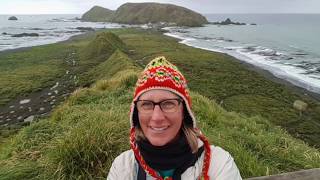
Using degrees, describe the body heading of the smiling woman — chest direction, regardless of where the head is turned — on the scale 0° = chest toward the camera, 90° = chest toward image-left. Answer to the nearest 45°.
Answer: approximately 0°

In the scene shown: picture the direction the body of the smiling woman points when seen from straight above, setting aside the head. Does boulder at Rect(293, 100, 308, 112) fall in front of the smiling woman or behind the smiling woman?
behind
